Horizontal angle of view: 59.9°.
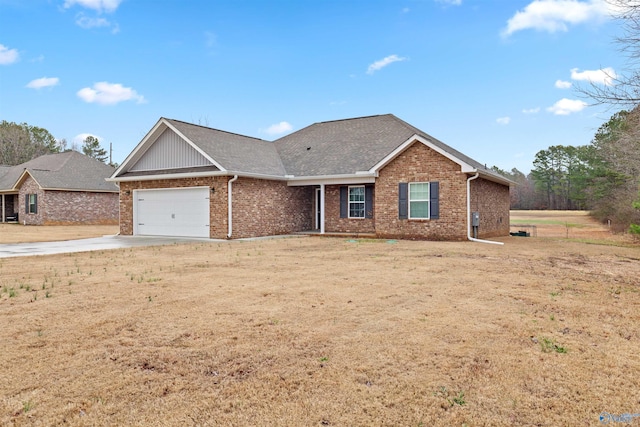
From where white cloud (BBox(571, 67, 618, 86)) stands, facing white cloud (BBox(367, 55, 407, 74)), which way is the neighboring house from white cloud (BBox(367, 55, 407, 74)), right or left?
left

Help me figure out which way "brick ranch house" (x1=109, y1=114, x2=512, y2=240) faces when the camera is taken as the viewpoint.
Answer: facing the viewer and to the left of the viewer

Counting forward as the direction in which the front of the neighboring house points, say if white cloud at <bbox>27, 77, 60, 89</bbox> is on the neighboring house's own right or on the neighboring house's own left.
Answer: on the neighboring house's own right

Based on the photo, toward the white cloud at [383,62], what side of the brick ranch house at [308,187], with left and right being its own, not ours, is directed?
back

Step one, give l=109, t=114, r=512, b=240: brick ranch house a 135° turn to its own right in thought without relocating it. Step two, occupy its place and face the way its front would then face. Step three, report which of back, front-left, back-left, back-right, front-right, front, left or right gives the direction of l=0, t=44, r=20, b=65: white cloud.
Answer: front-left

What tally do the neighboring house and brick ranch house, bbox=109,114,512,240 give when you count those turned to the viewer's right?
0
